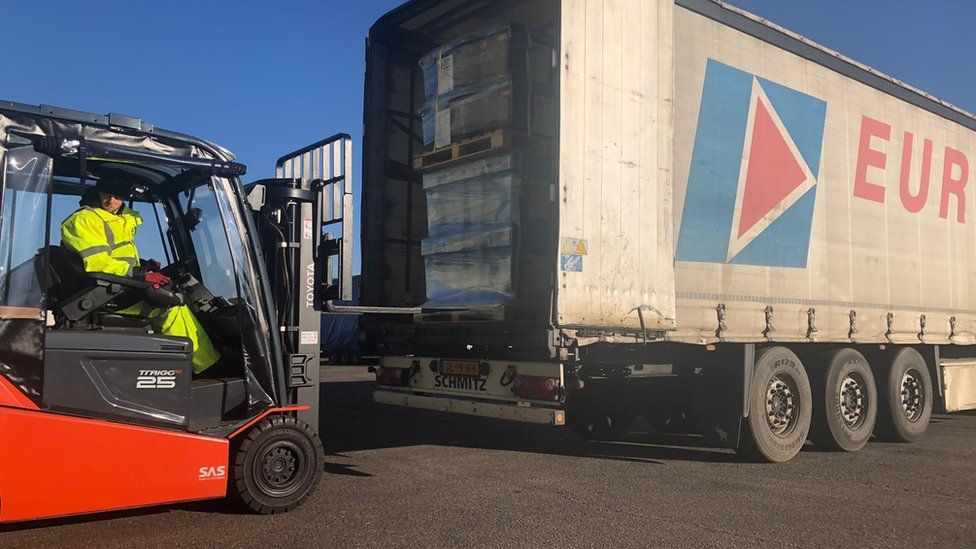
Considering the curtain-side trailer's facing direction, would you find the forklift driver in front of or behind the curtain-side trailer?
behind

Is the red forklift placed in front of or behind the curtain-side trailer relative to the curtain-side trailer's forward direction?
behind

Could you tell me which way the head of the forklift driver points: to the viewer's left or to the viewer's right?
to the viewer's right

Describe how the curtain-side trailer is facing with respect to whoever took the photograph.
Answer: facing away from the viewer and to the right of the viewer
